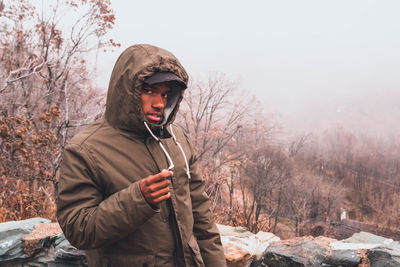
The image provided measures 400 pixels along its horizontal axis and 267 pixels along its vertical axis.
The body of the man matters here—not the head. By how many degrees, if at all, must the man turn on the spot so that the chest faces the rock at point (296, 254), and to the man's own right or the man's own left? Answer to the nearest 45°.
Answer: approximately 90° to the man's own left

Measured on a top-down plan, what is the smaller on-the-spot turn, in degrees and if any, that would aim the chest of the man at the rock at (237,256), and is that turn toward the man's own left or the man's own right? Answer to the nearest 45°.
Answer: approximately 90° to the man's own left

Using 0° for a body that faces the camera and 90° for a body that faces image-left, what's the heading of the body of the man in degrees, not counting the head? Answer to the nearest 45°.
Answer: approximately 315°

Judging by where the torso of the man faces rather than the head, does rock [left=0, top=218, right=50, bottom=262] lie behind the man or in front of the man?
behind

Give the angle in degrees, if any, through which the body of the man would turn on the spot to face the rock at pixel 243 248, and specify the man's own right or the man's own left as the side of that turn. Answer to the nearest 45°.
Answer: approximately 90° to the man's own left

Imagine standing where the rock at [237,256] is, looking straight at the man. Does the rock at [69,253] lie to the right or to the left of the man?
right
